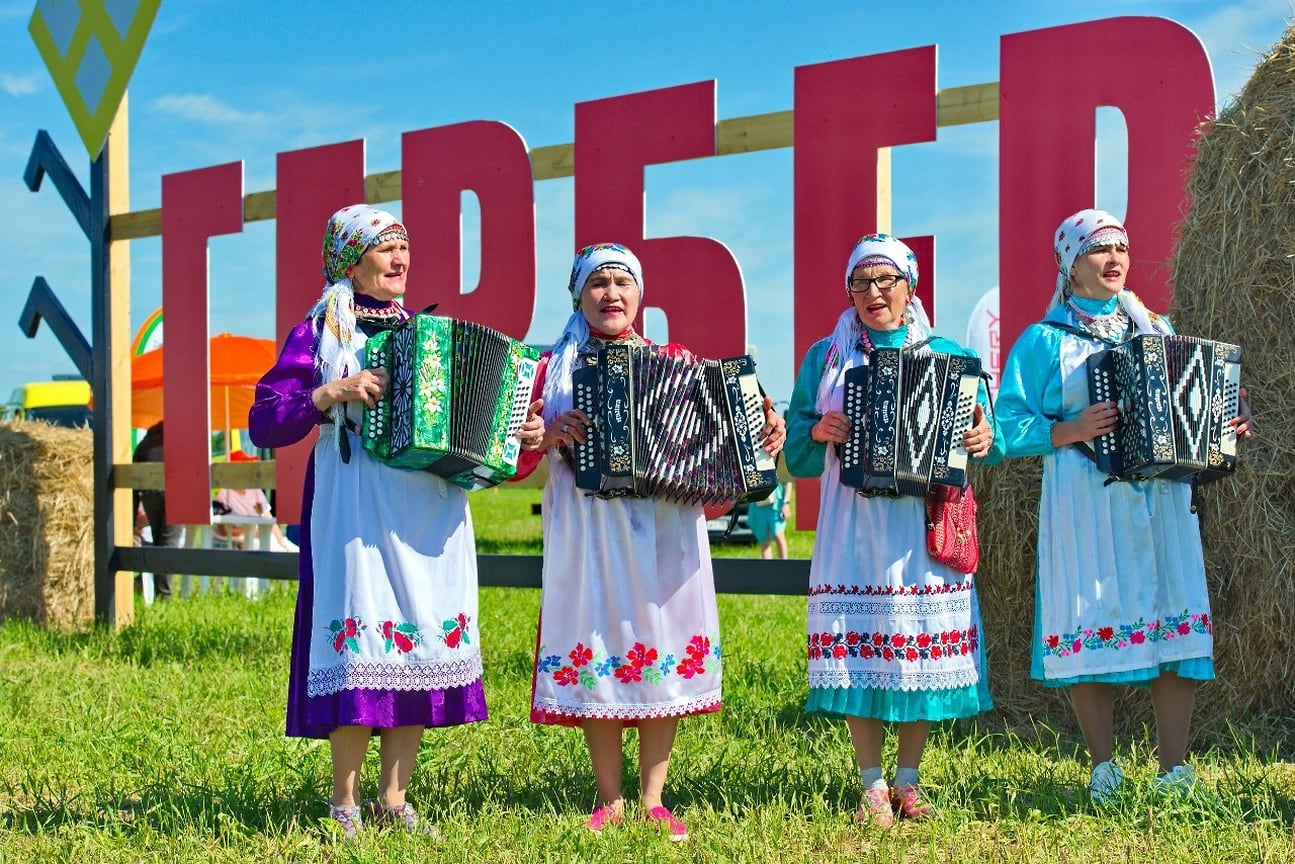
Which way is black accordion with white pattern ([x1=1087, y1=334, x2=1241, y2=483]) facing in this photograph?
toward the camera

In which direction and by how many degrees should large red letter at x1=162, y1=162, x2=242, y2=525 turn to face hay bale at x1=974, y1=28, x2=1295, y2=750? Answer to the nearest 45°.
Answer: approximately 90° to its left

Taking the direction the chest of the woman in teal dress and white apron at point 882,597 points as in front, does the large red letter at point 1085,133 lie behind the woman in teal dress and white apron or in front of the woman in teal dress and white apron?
behind

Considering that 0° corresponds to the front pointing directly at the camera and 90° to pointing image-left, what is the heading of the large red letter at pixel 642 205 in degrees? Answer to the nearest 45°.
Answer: approximately 45°

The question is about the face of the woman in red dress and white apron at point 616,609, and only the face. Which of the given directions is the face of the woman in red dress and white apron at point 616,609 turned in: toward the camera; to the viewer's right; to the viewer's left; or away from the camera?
toward the camera

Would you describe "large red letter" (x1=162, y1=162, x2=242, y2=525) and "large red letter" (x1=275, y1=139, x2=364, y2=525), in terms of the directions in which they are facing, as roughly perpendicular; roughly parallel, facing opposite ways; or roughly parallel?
roughly parallel

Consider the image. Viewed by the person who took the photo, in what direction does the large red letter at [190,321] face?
facing the viewer and to the left of the viewer

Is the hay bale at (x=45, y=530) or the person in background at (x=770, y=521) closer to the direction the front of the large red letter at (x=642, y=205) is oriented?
the hay bale

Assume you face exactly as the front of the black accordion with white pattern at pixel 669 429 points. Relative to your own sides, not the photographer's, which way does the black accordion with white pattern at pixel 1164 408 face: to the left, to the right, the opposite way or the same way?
the same way

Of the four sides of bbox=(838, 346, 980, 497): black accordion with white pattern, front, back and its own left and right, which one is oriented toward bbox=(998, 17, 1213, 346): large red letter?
back
